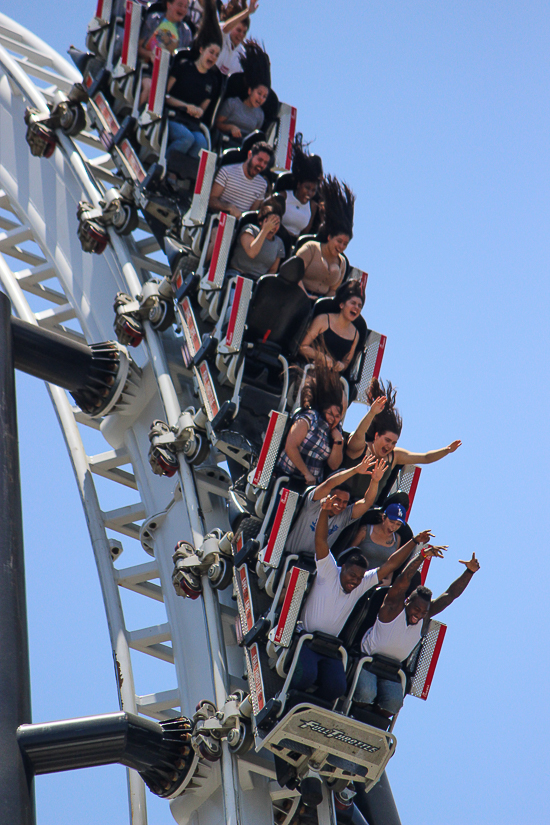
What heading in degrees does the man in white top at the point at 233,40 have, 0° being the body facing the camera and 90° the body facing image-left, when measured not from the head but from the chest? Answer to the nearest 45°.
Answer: approximately 315°

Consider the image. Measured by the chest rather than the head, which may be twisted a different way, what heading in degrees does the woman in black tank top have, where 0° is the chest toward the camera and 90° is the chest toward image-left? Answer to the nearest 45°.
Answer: approximately 315°
